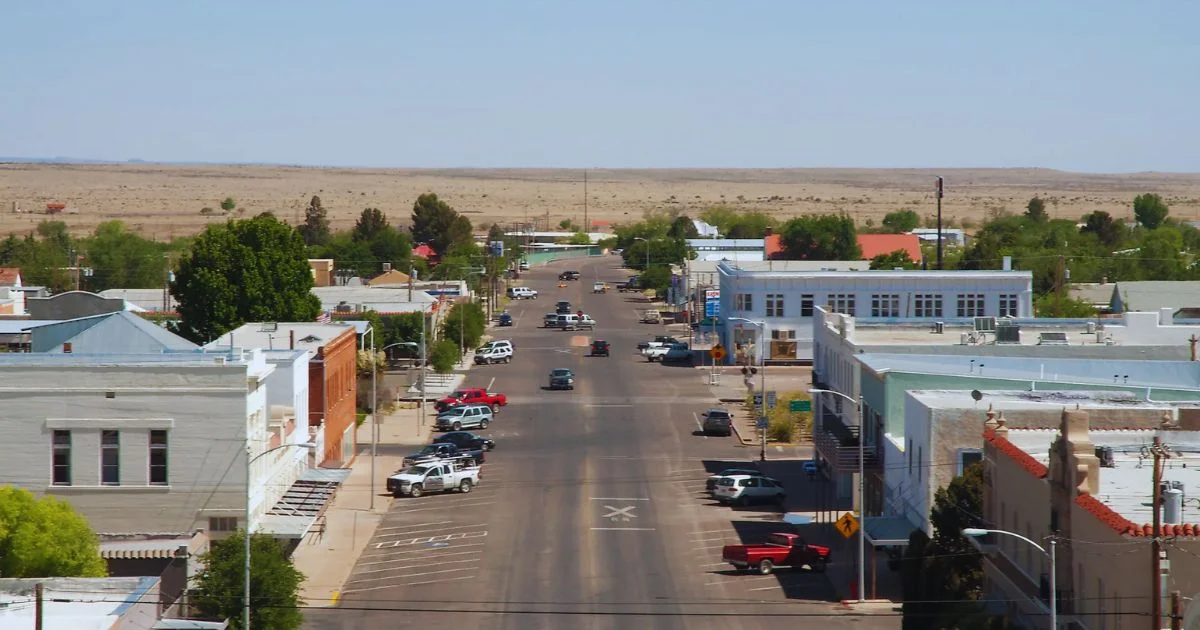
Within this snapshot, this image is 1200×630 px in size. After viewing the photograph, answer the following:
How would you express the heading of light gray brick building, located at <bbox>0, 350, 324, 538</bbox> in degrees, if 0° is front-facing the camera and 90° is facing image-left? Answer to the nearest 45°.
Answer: approximately 270°

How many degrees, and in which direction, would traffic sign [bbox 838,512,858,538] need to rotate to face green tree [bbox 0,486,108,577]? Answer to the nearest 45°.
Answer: approximately 45° to its right

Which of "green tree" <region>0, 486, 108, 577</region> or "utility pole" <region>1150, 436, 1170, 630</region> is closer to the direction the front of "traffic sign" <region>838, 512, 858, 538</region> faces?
the utility pole

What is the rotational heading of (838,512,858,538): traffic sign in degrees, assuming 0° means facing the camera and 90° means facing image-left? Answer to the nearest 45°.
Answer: approximately 0°

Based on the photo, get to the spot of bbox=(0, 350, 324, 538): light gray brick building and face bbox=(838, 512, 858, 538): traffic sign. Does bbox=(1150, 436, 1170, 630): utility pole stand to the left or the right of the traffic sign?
right

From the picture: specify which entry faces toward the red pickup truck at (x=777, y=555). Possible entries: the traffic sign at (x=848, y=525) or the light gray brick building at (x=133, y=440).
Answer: the light gray brick building

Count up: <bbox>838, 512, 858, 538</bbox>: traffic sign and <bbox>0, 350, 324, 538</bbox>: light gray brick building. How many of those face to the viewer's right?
1

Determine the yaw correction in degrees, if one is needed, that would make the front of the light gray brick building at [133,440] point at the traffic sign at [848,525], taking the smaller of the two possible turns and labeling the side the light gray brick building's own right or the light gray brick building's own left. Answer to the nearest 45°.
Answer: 0° — it already faces it

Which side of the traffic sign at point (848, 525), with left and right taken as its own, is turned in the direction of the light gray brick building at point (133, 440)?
right

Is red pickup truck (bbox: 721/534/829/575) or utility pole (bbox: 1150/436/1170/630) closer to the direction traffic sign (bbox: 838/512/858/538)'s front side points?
the utility pole

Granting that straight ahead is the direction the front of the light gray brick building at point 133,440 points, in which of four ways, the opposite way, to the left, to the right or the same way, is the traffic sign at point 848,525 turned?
to the right

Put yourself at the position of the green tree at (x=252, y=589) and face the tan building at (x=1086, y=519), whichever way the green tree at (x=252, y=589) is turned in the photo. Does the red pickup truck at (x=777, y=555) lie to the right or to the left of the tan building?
left
